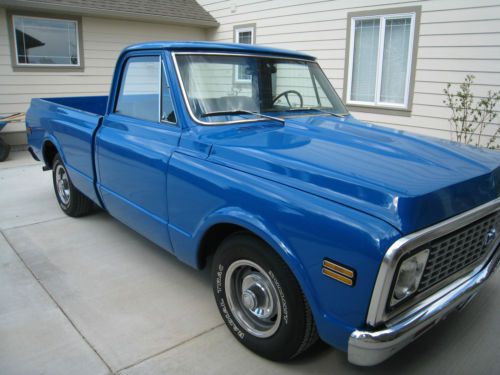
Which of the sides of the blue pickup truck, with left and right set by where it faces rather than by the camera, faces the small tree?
left

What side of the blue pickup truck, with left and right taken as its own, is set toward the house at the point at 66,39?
back

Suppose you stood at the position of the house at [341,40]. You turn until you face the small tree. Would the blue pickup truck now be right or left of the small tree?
right

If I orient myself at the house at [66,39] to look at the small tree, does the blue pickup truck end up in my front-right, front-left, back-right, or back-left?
front-right

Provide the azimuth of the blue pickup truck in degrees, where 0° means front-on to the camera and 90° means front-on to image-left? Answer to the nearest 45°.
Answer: approximately 315°

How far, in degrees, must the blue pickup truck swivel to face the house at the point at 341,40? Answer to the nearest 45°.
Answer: approximately 135° to its left
